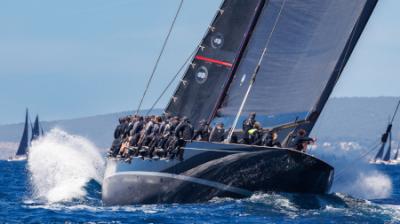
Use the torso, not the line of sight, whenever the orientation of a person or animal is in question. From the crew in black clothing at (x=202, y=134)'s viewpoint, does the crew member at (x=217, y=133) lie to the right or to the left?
on their left

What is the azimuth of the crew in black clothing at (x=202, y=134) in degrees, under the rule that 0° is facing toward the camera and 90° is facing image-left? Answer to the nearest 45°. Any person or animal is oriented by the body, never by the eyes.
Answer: approximately 45°

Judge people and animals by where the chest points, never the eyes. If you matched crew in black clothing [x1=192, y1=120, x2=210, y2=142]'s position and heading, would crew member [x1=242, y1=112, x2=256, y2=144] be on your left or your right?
on your left
